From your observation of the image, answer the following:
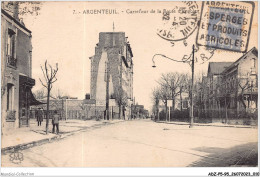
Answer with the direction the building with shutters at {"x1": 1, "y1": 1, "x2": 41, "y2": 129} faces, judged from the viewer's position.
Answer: facing the viewer and to the right of the viewer
